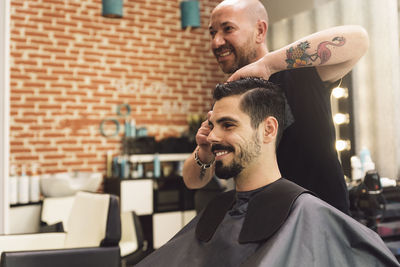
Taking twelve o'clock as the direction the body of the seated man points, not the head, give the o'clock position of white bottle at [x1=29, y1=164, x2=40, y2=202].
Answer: The white bottle is roughly at 3 o'clock from the seated man.

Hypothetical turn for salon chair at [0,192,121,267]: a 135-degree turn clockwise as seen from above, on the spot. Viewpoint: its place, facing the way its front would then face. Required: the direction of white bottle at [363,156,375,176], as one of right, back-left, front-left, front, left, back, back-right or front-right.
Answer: right

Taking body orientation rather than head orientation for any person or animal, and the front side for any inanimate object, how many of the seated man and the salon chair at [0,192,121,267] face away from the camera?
0

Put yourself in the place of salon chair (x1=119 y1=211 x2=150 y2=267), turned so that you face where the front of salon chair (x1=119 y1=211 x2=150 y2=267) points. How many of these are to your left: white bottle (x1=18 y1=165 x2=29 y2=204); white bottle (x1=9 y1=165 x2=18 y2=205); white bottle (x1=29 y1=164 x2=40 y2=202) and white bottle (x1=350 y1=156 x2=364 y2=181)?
1

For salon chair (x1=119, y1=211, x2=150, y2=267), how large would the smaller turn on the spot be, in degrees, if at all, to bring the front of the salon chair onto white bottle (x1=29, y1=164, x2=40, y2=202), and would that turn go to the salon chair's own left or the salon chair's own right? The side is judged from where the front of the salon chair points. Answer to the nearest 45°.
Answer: approximately 90° to the salon chair's own right

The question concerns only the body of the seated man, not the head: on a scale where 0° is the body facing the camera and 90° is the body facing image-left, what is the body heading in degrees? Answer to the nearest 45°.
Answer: approximately 45°
